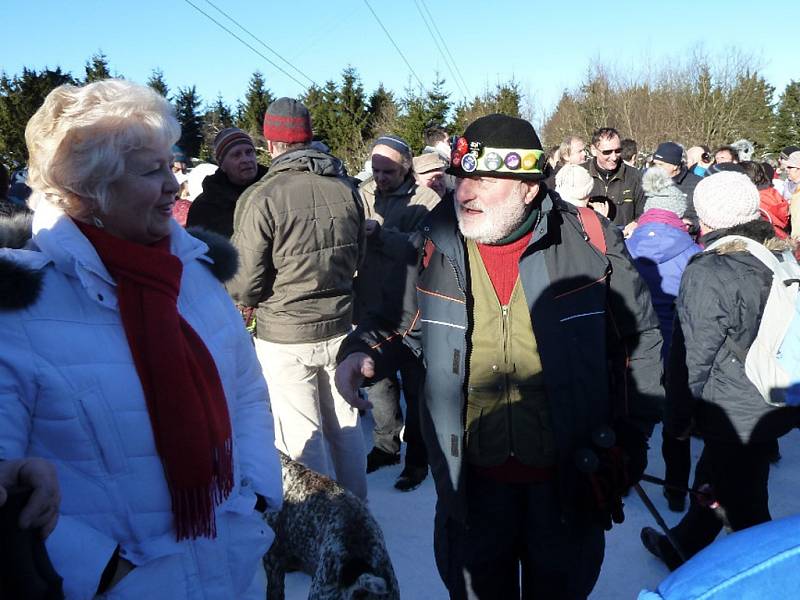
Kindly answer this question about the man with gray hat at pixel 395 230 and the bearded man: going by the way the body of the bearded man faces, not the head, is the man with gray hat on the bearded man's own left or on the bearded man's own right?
on the bearded man's own right

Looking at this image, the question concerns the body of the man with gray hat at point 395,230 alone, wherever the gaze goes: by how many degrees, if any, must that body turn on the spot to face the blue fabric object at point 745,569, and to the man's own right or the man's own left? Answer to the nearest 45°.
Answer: approximately 45° to the man's own left

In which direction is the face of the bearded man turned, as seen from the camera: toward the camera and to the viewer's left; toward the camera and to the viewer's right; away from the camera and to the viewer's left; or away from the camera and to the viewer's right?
toward the camera and to the viewer's left

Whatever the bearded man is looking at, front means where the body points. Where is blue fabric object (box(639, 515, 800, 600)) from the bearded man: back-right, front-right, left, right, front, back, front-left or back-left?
front-left

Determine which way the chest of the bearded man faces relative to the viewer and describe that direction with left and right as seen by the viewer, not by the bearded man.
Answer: facing the viewer and to the left of the viewer

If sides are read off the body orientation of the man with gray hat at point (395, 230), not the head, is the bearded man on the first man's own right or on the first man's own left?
on the first man's own left

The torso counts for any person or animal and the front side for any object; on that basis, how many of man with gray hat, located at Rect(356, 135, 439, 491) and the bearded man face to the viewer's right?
0

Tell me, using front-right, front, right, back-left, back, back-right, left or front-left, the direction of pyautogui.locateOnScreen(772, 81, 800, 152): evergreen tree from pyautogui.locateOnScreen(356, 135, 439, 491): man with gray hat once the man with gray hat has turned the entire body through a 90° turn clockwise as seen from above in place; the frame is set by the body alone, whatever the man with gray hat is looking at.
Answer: right

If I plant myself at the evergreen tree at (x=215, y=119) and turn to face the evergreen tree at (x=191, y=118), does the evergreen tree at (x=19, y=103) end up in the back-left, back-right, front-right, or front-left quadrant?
front-left

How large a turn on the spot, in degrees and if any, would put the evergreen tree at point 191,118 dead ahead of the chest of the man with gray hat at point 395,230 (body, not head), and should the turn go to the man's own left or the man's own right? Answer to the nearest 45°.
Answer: approximately 135° to the man's own right

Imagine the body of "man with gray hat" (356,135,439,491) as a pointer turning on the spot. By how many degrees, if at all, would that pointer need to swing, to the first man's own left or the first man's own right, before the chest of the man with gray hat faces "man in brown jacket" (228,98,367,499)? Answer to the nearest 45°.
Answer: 0° — they already face them

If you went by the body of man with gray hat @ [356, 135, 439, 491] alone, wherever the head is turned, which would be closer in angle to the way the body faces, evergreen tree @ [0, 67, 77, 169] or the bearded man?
the bearded man

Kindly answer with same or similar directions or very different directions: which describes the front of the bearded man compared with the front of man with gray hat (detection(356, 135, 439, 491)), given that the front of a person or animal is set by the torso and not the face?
same or similar directions

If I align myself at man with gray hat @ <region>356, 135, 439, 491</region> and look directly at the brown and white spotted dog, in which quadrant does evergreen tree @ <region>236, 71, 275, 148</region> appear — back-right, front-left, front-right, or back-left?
back-right

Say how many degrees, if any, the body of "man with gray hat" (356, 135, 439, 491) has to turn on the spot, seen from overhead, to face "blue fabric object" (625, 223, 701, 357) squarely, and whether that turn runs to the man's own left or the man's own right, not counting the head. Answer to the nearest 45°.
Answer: approximately 135° to the man's own left
